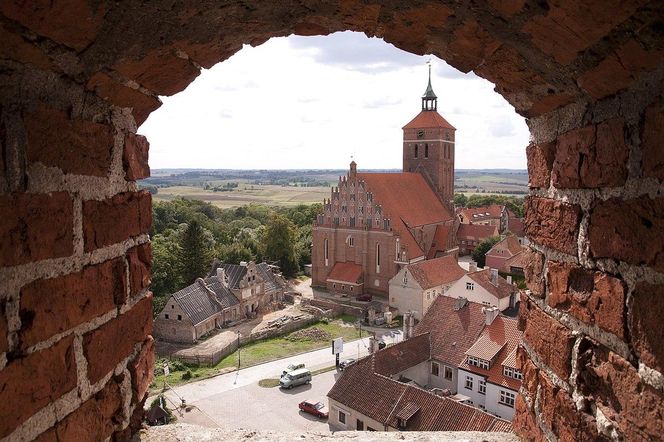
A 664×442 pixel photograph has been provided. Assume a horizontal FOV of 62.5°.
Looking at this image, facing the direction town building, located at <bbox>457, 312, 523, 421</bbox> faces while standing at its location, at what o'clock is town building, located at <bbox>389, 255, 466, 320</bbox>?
town building, located at <bbox>389, 255, 466, 320</bbox> is roughly at 4 o'clock from town building, located at <bbox>457, 312, 523, 421</bbox>.

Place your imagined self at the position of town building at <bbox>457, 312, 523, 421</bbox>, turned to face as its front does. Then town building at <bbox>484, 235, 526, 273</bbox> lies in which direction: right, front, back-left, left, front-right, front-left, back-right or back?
back-right

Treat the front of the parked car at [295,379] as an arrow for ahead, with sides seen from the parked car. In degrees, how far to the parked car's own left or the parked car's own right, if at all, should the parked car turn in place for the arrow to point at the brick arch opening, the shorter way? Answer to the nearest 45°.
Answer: approximately 45° to the parked car's own left

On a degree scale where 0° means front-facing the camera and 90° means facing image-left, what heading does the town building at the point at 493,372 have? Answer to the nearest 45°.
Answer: approximately 45°

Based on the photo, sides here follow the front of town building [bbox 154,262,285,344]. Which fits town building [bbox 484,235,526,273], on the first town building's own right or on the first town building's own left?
on the first town building's own left

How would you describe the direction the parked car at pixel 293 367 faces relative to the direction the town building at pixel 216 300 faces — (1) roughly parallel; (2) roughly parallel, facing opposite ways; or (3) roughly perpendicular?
roughly perpendicular

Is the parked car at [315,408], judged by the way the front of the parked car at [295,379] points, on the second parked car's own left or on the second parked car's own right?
on the second parked car's own left

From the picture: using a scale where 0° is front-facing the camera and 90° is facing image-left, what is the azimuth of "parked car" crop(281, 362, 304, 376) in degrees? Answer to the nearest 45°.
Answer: approximately 45°

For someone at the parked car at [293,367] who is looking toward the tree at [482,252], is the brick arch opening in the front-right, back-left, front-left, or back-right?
back-right
